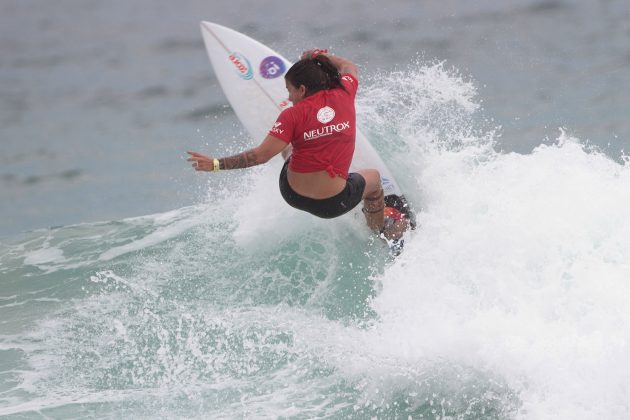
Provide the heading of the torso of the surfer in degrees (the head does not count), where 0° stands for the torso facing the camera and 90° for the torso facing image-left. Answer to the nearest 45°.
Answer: approximately 180°

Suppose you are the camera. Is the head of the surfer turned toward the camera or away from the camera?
away from the camera
